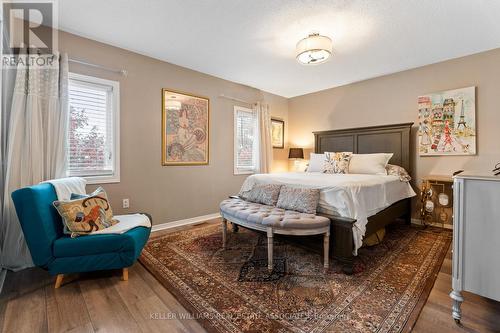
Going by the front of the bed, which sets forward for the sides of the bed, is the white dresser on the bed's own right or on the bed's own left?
on the bed's own left

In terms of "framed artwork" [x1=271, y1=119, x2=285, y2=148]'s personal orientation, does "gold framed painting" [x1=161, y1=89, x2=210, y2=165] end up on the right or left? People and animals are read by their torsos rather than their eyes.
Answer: on its right

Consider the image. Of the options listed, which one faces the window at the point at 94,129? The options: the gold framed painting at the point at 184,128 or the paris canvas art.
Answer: the paris canvas art

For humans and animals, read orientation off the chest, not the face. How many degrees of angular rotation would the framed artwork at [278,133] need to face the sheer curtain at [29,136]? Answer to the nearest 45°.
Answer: approximately 90° to its right

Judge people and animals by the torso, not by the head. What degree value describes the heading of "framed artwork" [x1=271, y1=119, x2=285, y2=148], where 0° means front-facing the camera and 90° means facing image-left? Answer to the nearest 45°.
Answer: approximately 315°

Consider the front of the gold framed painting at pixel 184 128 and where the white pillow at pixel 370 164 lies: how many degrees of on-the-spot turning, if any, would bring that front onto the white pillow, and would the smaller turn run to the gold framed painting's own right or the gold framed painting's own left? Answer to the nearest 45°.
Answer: approximately 45° to the gold framed painting's own left

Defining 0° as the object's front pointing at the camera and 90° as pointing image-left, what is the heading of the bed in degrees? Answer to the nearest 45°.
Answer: approximately 45°
